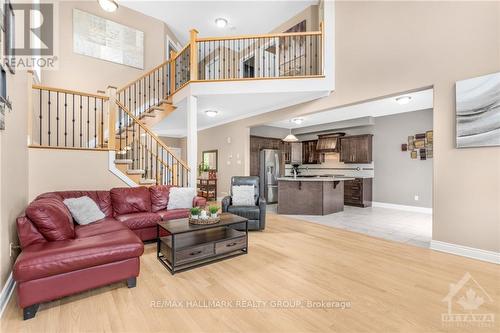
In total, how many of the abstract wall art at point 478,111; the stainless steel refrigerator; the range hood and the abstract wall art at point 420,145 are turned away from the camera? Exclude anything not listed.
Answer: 0

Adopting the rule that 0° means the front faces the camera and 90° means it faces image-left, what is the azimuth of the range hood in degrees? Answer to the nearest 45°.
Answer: approximately 45°

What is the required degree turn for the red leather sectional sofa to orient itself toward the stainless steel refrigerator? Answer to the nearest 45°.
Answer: approximately 90° to its left

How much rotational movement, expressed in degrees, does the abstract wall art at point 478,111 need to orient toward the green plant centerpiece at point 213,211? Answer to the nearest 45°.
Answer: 0° — it already faces it

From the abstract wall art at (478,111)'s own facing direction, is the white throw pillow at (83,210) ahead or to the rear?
ahead

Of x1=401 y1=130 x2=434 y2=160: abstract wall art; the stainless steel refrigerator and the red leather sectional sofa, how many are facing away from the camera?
0

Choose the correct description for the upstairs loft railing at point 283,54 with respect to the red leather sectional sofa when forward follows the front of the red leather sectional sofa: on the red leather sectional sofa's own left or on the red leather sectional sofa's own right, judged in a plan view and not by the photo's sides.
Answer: on the red leather sectional sofa's own left

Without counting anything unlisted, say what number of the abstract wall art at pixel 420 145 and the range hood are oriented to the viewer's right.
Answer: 0

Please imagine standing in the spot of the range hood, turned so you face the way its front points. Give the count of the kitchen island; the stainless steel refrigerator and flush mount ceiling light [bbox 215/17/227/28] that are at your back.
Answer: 0

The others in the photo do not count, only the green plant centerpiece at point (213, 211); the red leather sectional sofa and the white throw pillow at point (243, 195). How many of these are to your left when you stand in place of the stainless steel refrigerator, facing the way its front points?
0

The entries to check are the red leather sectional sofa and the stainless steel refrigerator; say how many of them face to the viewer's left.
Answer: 0

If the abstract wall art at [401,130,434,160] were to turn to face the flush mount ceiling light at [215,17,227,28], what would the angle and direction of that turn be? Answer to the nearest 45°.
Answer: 0° — it already faces it

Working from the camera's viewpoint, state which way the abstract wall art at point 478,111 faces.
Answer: facing the viewer and to the left of the viewer

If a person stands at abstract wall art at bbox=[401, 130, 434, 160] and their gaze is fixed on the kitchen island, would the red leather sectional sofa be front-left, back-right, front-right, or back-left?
front-left

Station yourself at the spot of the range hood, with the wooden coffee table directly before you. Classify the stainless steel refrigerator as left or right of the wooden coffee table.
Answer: right

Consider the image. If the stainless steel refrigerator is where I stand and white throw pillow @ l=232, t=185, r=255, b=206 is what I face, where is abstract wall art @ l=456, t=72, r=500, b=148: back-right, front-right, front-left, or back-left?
front-left

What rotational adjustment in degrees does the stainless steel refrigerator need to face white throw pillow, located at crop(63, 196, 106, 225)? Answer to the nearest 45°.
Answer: approximately 90° to its right
